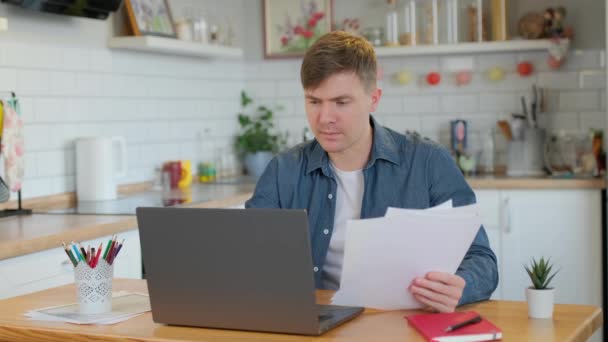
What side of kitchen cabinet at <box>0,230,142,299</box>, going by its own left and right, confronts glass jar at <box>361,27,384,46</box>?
left

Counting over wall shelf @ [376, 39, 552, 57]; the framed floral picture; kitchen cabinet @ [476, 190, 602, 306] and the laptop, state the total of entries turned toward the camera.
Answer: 3

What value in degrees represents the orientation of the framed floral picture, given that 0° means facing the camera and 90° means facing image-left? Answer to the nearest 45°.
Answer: approximately 0°

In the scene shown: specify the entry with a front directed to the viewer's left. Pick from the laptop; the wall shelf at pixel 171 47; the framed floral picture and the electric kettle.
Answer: the electric kettle

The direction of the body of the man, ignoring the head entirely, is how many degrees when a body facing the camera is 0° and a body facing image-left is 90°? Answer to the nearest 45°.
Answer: approximately 45°

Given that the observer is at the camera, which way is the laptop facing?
facing away from the viewer and to the right of the viewer

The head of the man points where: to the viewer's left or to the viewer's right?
to the viewer's left

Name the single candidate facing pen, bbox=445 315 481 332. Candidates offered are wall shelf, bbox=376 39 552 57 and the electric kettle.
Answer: the wall shelf

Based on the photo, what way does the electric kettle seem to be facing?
to the viewer's left
